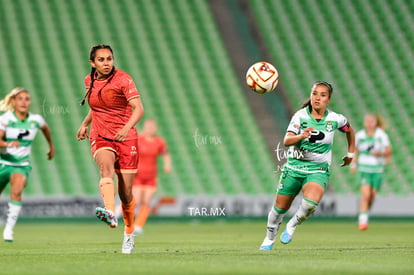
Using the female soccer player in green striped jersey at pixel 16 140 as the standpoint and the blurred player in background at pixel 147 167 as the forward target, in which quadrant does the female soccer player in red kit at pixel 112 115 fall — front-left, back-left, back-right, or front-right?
back-right

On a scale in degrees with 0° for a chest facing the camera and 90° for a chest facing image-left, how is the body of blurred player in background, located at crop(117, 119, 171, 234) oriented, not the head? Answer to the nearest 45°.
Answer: approximately 0°

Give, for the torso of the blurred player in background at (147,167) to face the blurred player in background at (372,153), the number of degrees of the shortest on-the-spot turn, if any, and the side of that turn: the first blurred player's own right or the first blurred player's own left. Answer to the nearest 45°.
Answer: approximately 90° to the first blurred player's own left

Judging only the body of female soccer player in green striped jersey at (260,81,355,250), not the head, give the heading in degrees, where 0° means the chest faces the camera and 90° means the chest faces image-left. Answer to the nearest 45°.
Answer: approximately 0°

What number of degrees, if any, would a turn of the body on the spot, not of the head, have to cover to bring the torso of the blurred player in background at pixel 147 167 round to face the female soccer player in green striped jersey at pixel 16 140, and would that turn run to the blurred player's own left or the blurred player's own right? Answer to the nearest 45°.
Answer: approximately 45° to the blurred player's own right

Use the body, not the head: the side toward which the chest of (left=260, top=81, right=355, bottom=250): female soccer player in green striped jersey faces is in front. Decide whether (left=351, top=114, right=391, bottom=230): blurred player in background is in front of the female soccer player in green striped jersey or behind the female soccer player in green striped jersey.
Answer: behind

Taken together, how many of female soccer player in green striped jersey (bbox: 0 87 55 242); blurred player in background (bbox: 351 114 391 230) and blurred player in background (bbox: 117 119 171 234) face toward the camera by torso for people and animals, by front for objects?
3

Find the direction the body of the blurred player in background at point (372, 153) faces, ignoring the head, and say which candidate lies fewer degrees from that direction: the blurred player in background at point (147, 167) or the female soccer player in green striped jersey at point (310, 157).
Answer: the female soccer player in green striped jersey

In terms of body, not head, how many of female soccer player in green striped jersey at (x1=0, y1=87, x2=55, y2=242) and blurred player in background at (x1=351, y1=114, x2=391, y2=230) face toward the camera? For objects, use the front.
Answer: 2
